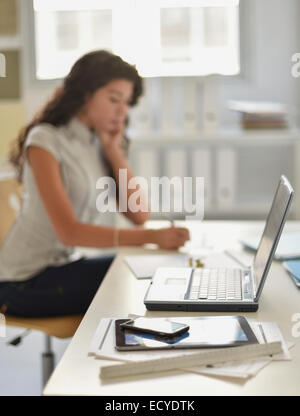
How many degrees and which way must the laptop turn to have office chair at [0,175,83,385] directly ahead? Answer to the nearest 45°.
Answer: approximately 45° to its right

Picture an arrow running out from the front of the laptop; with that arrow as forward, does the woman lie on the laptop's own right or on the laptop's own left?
on the laptop's own right

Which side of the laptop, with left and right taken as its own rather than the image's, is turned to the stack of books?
right

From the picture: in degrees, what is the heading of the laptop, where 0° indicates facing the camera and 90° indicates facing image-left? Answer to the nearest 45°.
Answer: approximately 90°
